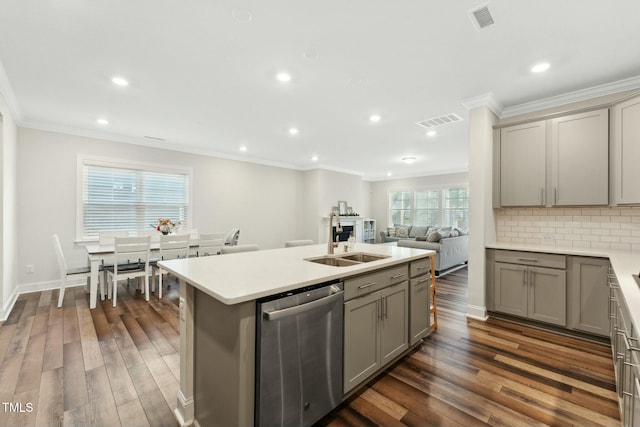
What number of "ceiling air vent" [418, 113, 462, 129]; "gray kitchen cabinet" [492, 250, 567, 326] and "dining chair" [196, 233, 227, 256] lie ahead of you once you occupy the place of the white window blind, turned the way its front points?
3

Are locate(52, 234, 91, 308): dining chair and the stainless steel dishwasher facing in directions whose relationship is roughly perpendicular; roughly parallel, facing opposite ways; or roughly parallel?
roughly perpendicular

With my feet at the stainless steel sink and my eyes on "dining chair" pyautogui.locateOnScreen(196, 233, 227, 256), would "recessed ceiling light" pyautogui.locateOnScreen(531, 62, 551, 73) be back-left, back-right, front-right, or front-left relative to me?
back-right

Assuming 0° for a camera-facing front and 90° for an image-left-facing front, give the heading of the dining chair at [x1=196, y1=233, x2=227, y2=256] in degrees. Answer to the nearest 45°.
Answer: approximately 180°

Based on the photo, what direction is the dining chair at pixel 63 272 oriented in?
to the viewer's right

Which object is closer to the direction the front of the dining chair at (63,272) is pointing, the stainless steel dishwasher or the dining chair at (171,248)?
the dining chair

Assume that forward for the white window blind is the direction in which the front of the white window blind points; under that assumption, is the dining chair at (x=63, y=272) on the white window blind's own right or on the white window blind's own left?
on the white window blind's own right

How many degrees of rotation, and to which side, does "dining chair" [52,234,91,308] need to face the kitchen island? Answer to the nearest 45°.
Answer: approximately 90° to its right
